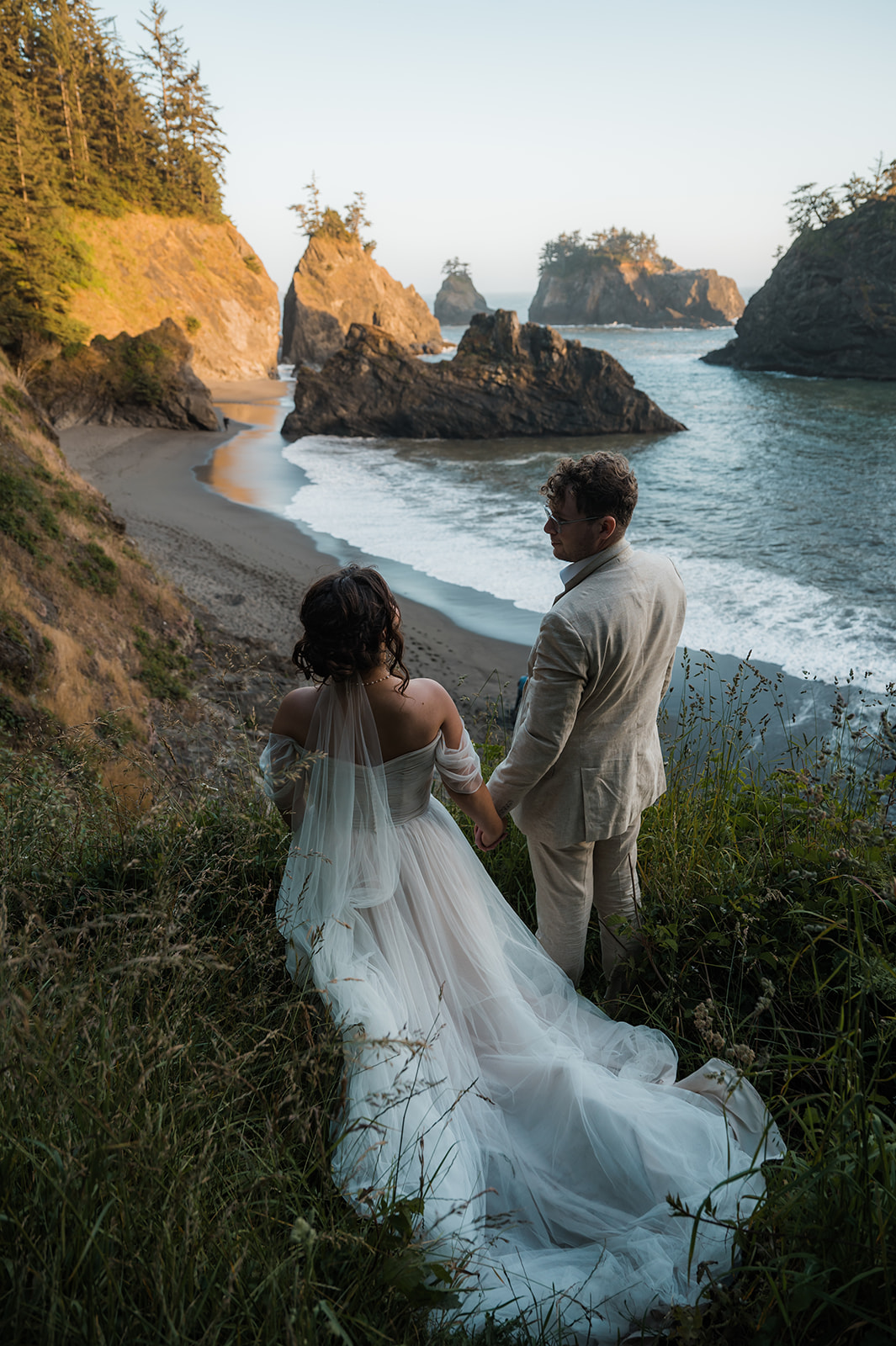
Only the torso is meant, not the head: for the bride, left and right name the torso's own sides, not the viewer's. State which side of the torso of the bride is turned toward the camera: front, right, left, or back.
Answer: back

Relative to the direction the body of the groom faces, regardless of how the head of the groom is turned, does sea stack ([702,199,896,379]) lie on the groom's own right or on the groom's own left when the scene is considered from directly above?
on the groom's own right

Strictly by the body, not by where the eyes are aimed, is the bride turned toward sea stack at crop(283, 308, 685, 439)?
yes

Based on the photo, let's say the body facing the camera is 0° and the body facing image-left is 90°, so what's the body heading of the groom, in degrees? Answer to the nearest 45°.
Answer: approximately 135°

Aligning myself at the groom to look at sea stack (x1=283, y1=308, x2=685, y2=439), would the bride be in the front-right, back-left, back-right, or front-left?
back-left
